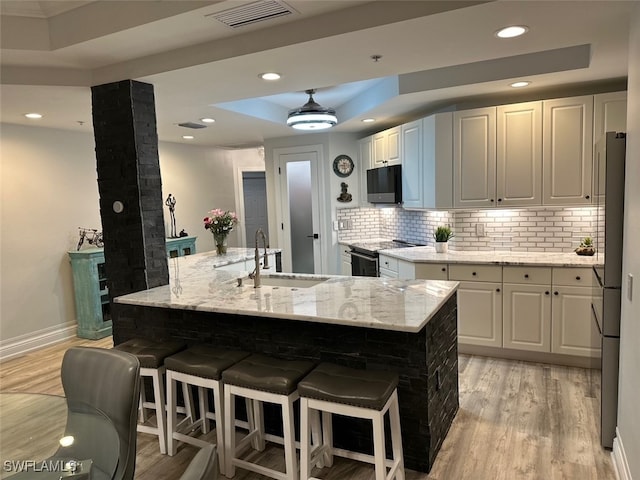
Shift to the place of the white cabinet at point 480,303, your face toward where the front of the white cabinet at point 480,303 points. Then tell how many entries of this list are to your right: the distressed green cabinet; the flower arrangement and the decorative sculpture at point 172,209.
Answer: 3

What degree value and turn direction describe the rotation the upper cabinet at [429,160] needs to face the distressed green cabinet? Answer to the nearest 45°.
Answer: approximately 45° to its right

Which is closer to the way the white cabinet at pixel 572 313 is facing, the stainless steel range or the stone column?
the stone column

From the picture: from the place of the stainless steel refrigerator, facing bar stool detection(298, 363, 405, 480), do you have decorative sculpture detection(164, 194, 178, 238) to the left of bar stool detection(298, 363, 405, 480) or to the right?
right

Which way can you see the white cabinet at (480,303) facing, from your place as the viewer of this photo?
facing the viewer

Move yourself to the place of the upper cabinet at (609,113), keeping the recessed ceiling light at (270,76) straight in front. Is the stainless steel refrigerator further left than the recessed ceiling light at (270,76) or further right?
left

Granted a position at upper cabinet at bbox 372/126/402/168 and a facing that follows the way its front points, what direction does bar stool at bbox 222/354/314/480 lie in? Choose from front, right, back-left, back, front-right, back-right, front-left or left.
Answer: front-left

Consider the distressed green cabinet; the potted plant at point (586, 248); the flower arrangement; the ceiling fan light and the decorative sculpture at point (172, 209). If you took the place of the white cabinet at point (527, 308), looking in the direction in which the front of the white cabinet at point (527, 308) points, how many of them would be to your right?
4

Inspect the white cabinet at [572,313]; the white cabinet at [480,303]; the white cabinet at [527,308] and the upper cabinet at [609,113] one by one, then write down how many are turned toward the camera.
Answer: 4

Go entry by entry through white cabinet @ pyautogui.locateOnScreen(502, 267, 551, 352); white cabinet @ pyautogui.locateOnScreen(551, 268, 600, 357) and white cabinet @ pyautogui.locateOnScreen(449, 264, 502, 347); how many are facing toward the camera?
3

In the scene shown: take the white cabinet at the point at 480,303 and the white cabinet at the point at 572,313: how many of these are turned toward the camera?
2

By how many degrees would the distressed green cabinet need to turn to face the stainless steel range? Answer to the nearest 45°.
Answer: approximately 45° to its left

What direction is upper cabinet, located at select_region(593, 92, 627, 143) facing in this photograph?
toward the camera

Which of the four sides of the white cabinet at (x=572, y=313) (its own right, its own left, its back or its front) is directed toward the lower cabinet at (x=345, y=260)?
right

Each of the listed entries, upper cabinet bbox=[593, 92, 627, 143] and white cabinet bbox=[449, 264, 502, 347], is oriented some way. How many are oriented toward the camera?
2
